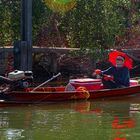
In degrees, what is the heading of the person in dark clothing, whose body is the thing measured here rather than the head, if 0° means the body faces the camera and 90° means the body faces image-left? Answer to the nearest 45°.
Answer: approximately 45°

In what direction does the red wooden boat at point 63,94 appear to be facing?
to the viewer's right
